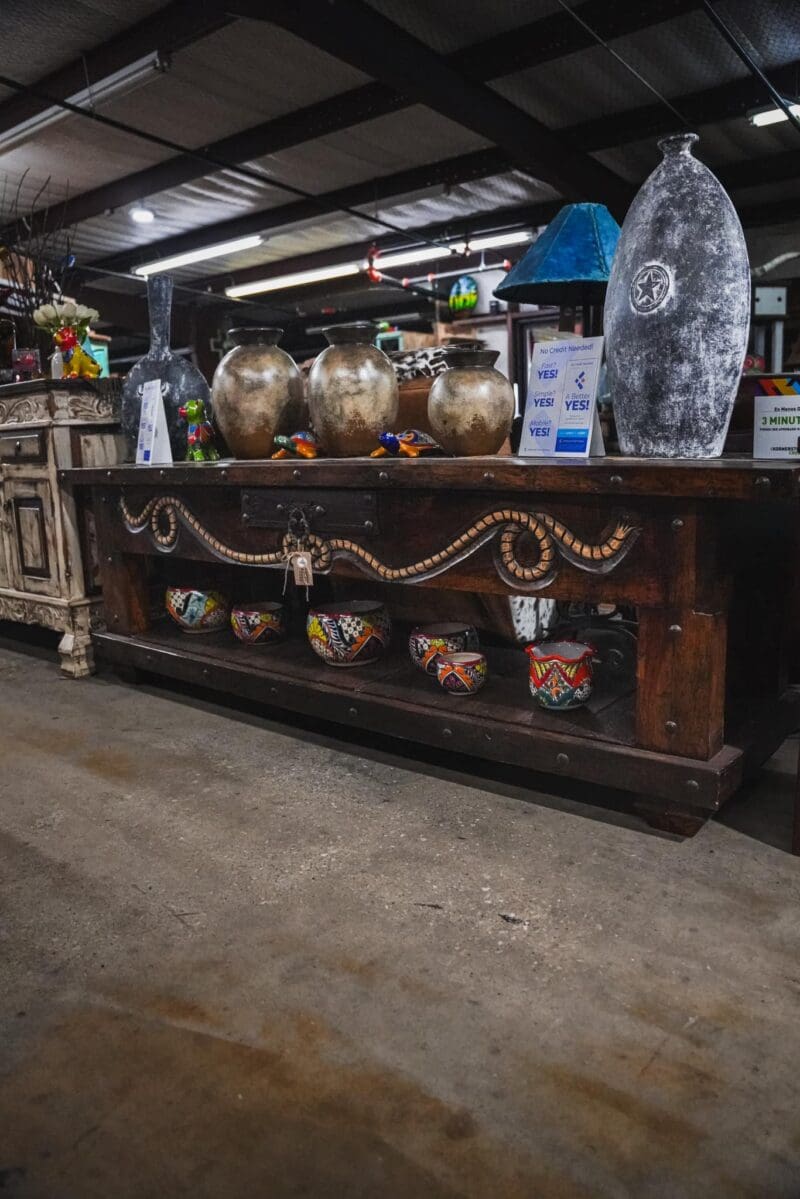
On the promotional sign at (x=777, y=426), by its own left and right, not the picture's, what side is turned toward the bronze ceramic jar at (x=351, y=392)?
right

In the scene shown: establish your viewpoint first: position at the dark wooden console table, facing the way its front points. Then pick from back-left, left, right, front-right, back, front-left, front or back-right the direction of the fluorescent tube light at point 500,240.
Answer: back-right

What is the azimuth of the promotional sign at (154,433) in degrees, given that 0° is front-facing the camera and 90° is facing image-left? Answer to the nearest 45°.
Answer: approximately 45°

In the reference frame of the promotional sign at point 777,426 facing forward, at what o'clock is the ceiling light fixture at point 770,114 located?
The ceiling light fixture is roughly at 6 o'clock from the promotional sign.

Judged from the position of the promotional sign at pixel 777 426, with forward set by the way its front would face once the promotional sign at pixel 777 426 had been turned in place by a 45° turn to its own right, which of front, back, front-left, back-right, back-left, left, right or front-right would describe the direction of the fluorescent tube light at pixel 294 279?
right

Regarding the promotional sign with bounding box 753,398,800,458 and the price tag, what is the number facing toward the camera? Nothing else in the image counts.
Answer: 2

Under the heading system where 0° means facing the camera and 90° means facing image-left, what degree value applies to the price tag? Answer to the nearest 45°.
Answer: approximately 0°
